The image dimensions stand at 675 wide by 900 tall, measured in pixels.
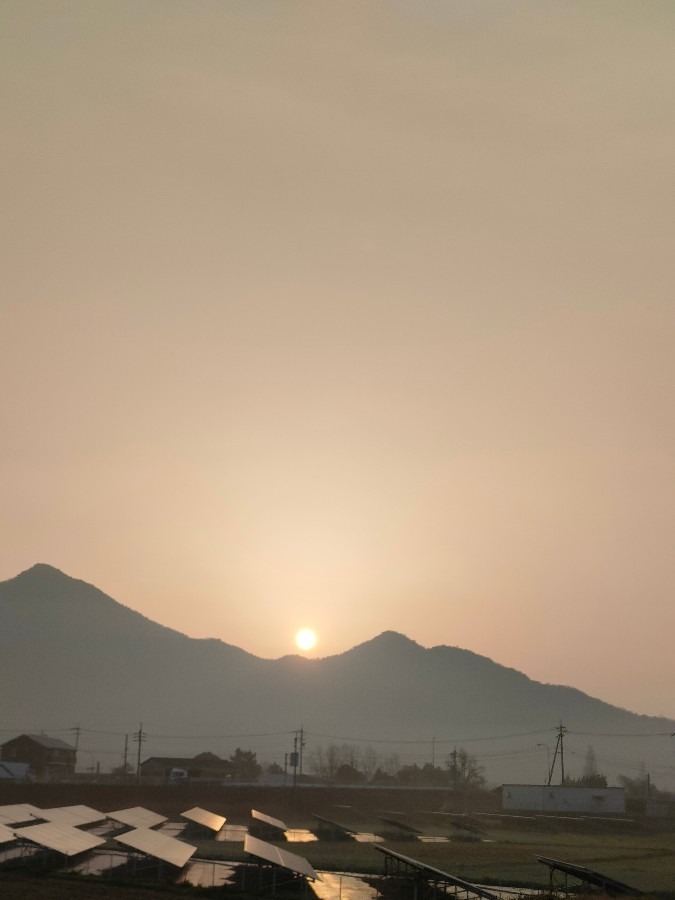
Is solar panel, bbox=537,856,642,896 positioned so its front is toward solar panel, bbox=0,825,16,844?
no

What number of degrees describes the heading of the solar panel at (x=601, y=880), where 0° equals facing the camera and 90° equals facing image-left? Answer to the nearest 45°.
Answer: approximately 270°

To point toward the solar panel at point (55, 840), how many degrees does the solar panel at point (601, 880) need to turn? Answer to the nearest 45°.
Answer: approximately 180°

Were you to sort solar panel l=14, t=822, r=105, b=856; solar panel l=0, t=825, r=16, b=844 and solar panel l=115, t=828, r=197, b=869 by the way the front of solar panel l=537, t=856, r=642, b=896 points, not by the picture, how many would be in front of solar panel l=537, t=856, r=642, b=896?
0

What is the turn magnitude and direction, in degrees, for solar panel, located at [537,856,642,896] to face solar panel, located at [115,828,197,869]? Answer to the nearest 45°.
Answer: approximately 180°

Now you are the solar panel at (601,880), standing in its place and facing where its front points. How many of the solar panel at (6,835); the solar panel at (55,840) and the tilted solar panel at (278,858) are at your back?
3

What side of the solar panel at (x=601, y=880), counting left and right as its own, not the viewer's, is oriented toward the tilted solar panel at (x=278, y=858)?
back
